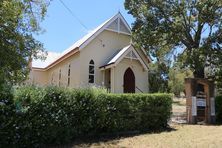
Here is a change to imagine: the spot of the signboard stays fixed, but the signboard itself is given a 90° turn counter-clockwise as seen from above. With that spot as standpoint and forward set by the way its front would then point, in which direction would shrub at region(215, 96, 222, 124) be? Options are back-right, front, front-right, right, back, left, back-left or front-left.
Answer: front-left

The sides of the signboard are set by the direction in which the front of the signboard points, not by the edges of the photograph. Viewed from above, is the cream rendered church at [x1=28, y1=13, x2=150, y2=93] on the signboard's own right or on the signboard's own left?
on the signboard's own right

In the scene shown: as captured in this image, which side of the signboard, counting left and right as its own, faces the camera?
front

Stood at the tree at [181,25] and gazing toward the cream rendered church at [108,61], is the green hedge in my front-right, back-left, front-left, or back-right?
front-left

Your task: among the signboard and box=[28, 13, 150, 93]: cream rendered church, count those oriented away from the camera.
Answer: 0

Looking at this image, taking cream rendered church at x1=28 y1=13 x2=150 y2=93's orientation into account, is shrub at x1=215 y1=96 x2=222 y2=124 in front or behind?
in front

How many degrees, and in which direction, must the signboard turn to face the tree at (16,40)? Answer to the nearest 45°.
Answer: approximately 45° to its right

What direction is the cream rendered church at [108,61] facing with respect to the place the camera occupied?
facing the viewer and to the right of the viewer

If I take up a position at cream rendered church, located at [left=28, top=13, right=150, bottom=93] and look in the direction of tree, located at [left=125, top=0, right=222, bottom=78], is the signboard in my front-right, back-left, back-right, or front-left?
front-right

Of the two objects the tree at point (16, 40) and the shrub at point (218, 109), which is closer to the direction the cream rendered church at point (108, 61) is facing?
the shrub
